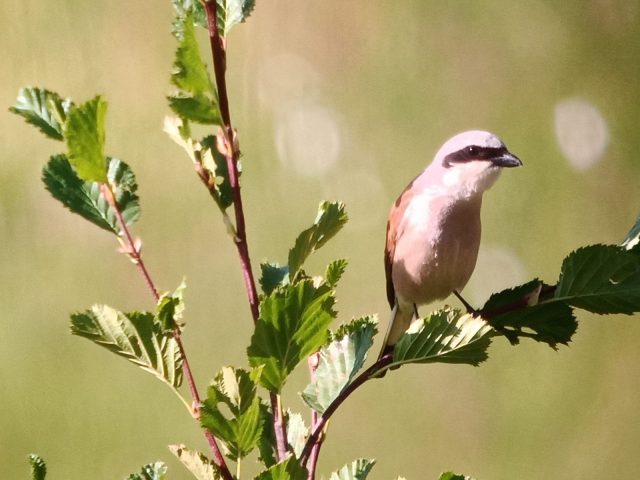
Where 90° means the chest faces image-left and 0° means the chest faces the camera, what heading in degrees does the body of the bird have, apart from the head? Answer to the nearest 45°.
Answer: approximately 315°

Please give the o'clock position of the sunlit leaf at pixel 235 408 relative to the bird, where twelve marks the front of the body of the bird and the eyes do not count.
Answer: The sunlit leaf is roughly at 4 o'clock from the bird.

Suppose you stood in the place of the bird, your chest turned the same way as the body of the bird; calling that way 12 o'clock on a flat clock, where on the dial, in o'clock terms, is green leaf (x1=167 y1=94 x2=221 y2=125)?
The green leaf is roughly at 4 o'clock from the bird.
